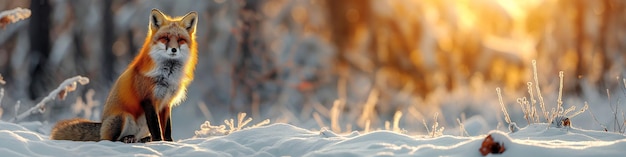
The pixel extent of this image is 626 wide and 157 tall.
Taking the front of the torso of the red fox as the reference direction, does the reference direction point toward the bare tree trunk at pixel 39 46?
no

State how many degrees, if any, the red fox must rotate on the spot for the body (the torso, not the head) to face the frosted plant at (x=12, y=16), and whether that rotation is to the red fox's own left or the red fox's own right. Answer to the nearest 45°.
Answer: approximately 180°

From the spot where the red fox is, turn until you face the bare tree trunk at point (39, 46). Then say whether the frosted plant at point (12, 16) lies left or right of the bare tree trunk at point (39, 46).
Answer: left

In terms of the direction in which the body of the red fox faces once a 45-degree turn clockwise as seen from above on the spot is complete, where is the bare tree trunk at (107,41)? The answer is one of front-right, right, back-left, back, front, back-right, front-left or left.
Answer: back

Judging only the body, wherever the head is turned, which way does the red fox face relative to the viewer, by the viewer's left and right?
facing the viewer and to the right of the viewer
